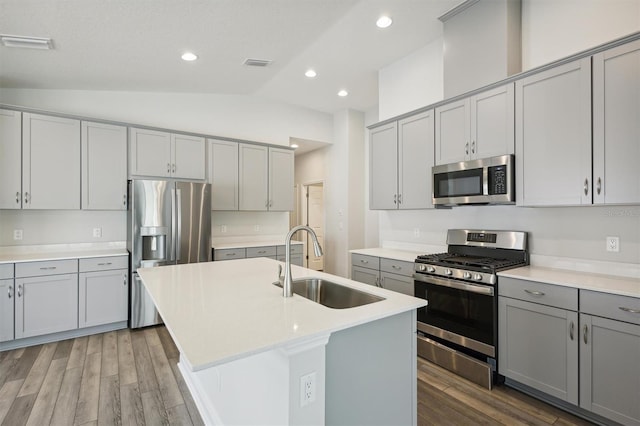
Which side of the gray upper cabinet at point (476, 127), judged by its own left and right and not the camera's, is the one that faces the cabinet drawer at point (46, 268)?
front

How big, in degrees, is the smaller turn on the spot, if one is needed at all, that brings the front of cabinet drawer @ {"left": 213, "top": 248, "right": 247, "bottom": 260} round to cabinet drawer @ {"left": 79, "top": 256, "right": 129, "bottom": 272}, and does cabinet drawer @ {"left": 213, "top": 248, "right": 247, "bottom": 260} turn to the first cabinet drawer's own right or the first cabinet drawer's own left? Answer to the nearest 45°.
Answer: approximately 90° to the first cabinet drawer's own right

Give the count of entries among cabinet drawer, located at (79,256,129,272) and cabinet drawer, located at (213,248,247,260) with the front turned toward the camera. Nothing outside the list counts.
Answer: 2

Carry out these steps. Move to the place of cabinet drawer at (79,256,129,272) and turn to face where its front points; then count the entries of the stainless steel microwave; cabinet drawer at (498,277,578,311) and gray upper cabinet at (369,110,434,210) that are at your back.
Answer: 0

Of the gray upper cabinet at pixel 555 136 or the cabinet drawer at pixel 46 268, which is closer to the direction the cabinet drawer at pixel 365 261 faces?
the cabinet drawer

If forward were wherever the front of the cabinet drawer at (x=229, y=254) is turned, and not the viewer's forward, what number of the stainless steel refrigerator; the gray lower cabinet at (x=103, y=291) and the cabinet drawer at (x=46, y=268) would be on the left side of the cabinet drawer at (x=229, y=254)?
0

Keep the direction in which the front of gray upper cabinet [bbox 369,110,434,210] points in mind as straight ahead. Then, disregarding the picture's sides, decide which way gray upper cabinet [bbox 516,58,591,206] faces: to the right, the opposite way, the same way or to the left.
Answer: the same way

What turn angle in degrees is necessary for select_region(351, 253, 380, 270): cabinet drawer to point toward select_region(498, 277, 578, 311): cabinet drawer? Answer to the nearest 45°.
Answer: approximately 90° to its left

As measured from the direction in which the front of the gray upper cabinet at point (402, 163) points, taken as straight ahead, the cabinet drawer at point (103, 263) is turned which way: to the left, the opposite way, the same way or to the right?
to the left

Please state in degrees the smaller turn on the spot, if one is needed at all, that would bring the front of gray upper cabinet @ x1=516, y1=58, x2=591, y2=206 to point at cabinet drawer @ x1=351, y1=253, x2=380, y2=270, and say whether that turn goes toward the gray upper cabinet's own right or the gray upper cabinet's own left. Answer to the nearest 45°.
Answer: approximately 45° to the gray upper cabinet's own right

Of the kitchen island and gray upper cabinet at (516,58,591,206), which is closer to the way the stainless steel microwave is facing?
the kitchen island

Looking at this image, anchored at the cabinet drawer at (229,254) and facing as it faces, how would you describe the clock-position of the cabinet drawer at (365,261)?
the cabinet drawer at (365,261) is roughly at 10 o'clock from the cabinet drawer at (229,254).

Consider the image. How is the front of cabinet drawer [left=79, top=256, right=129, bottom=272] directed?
toward the camera

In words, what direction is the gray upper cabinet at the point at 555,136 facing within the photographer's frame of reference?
facing the viewer and to the left of the viewer

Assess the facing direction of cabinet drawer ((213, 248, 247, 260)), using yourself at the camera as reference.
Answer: facing the viewer

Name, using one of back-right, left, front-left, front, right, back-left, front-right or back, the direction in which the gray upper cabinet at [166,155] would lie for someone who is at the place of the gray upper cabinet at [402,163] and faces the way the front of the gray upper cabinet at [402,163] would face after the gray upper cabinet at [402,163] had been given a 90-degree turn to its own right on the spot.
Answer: front-left

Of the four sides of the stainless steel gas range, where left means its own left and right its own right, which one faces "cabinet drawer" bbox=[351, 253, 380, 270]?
right

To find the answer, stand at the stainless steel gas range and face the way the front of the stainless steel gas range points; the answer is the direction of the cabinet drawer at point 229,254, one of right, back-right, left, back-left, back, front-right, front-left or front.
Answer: front-right

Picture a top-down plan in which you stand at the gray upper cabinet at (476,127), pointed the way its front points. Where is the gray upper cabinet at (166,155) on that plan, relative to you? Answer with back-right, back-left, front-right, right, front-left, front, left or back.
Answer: front-right

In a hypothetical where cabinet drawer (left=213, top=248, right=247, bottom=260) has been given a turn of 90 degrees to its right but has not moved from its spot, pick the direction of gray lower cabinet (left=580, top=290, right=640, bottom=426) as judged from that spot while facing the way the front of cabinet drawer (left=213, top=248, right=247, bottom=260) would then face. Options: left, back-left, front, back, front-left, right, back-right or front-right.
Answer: back-left
